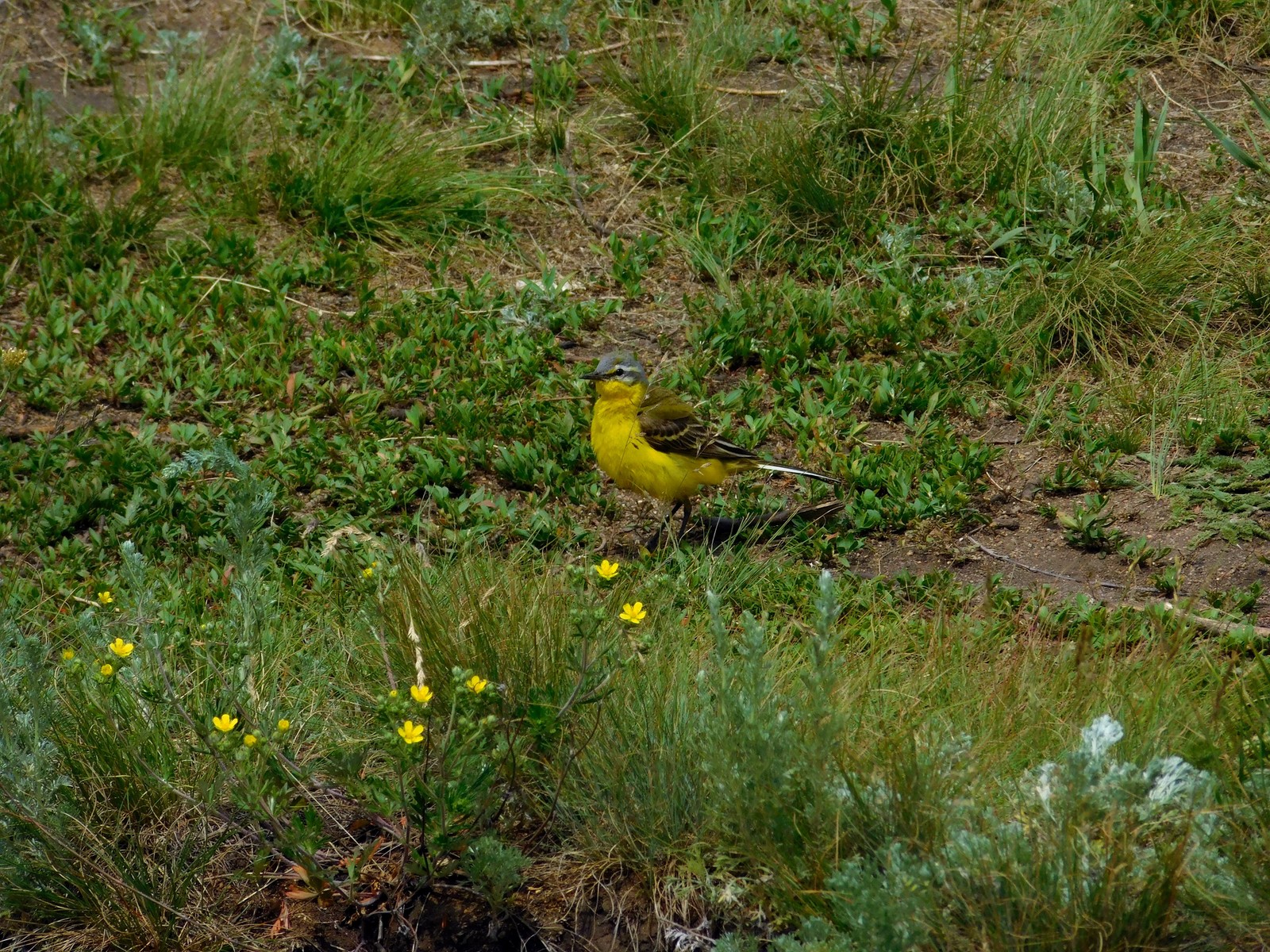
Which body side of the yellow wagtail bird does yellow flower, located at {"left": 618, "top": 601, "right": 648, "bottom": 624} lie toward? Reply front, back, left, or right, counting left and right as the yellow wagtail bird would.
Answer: left

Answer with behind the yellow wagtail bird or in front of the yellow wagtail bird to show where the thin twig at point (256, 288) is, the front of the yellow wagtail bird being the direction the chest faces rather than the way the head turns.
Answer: in front

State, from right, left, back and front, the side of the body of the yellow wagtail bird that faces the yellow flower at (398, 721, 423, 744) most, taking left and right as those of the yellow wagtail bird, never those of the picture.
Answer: left

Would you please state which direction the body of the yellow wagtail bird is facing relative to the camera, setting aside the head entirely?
to the viewer's left

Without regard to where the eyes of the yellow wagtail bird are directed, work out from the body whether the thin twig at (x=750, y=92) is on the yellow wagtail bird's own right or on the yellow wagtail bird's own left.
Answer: on the yellow wagtail bird's own right

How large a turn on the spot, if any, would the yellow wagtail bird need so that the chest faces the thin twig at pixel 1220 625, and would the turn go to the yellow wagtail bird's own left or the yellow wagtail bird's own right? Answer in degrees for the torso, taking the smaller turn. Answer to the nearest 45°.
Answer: approximately 135° to the yellow wagtail bird's own left

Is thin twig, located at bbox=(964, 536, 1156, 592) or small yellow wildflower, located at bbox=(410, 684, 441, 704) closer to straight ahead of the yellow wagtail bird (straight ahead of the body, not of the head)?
the small yellow wildflower

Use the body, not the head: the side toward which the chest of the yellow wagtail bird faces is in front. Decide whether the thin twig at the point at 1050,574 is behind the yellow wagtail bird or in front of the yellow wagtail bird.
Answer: behind

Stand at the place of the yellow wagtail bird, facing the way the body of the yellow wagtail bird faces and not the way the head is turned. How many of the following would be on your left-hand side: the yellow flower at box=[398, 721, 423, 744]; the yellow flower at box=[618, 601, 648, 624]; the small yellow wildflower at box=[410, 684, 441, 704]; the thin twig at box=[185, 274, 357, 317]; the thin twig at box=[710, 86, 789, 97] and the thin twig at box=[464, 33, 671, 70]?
3

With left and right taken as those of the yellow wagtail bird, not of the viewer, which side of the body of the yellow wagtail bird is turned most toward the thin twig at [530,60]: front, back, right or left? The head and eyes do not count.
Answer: right
